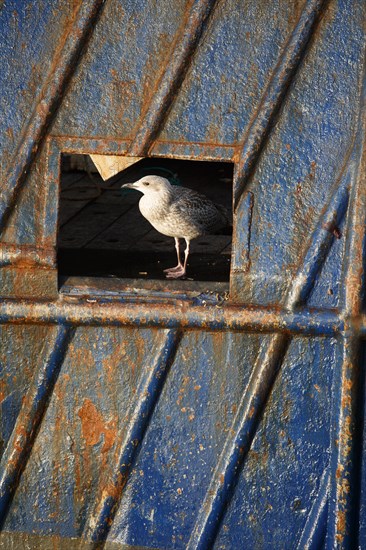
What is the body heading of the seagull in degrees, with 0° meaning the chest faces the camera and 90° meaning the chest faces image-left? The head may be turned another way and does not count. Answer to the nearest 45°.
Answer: approximately 90°
